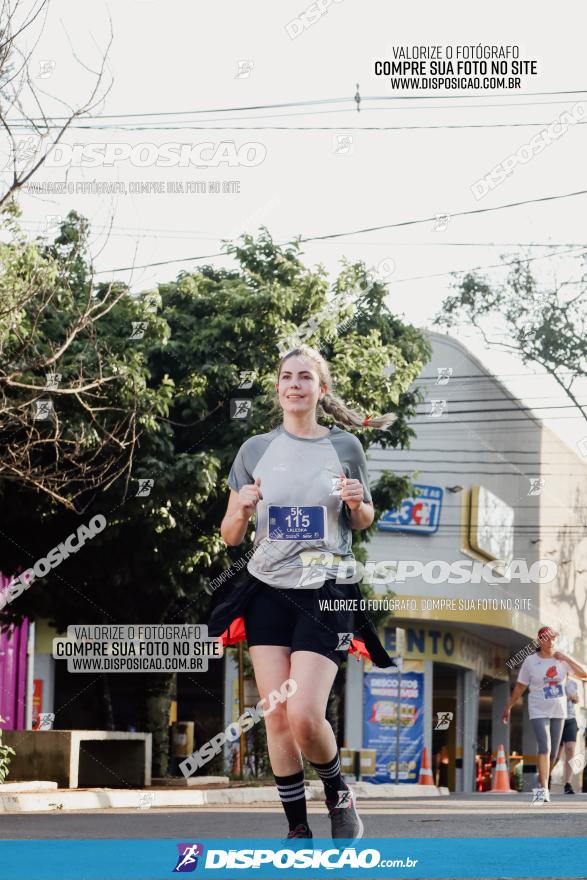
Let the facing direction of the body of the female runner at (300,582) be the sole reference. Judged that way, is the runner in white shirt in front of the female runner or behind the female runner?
behind

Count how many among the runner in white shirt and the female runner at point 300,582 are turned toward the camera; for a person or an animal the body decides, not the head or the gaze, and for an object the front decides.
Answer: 2

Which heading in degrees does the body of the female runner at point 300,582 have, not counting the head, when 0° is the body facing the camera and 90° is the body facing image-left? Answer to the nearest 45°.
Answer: approximately 0°

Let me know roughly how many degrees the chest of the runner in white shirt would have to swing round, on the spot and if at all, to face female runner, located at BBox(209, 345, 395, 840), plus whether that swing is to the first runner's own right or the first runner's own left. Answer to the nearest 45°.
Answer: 0° — they already face them

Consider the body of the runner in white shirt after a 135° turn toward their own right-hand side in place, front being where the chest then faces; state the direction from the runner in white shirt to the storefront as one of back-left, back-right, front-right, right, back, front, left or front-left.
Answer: front-right

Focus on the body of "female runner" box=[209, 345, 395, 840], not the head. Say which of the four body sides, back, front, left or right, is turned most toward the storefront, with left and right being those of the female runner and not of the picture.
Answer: back
